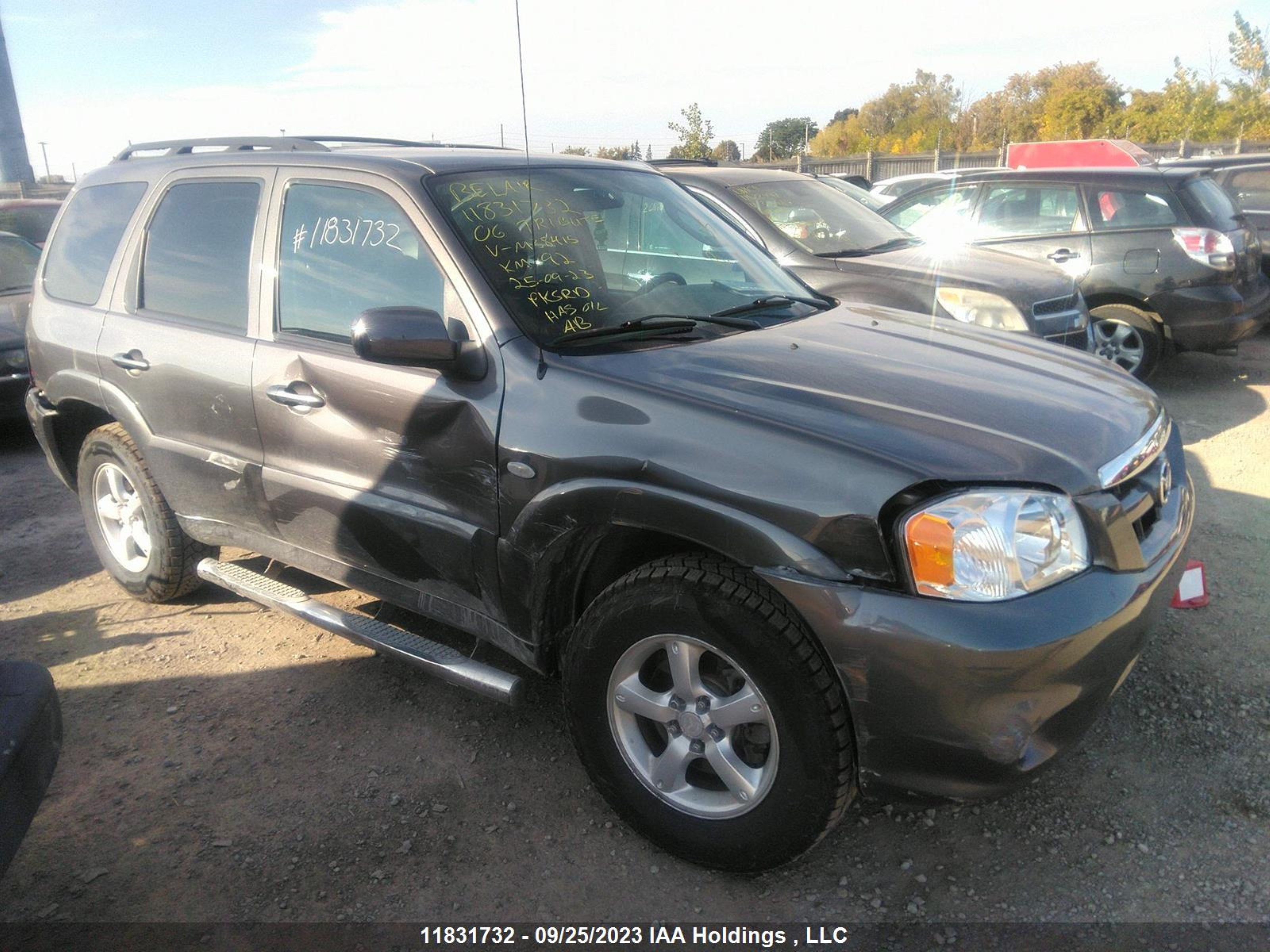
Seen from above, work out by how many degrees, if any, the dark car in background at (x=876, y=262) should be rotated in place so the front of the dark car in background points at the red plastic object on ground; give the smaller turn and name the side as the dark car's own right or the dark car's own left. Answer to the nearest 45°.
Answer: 0° — it already faces it

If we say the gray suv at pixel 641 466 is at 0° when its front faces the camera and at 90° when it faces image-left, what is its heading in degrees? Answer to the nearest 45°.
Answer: approximately 315°

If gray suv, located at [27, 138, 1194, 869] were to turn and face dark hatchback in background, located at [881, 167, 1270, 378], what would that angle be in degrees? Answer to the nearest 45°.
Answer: approximately 90° to its left

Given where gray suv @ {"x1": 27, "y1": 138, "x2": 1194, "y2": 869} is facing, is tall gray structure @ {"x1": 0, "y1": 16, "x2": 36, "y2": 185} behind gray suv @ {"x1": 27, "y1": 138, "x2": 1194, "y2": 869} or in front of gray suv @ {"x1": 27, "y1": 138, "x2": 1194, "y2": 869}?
behind

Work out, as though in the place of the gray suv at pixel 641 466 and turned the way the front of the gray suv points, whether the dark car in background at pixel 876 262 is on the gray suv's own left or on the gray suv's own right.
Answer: on the gray suv's own left

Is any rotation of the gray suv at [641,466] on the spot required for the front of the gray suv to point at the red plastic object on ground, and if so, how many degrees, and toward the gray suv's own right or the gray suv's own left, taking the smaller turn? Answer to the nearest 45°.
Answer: approximately 45° to the gray suv's own left

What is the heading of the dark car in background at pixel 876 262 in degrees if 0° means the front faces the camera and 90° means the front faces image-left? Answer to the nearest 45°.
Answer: approximately 315°

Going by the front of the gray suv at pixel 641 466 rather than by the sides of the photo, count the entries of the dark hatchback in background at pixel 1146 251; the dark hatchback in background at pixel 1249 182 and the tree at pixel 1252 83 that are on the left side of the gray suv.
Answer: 3
